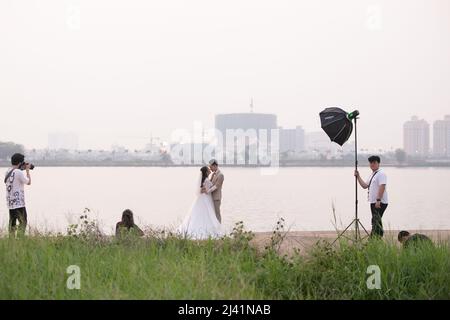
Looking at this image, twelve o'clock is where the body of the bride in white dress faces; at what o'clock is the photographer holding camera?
The photographer holding camera is roughly at 5 o'clock from the bride in white dress.

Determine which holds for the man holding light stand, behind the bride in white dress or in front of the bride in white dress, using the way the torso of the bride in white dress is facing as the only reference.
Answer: in front

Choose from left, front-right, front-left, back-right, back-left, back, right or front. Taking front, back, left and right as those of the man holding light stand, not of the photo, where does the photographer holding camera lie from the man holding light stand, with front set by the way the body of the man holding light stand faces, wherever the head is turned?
front-right

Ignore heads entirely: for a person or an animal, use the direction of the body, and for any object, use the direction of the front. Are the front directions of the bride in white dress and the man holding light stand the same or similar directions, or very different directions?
very different directions

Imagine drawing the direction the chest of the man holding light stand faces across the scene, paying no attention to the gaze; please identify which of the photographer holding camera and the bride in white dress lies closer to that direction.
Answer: the photographer holding camera

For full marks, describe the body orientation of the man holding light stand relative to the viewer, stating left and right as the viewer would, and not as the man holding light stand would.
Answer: facing the viewer and to the left of the viewer

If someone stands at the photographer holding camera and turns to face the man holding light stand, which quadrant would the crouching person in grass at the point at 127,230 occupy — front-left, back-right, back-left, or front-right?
front-right

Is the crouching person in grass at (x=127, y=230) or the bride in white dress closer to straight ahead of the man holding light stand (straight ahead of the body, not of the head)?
the crouching person in grass

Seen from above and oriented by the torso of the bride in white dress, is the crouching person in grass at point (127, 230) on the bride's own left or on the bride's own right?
on the bride's own right

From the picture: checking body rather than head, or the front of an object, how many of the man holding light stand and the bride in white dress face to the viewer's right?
1

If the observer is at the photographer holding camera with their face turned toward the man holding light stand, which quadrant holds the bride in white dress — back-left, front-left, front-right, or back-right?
front-left

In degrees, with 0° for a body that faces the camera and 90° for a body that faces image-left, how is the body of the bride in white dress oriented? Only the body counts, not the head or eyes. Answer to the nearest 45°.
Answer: approximately 270°

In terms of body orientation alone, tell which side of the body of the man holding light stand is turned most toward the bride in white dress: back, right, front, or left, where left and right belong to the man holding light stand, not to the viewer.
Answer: right
